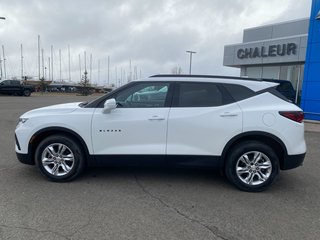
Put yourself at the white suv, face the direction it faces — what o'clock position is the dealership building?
The dealership building is roughly at 4 o'clock from the white suv.

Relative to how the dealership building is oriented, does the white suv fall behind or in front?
in front

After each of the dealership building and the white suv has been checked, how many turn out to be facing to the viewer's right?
0

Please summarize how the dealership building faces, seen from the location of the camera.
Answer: facing the viewer and to the left of the viewer

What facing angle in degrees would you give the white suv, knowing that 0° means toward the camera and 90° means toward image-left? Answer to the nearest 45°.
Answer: approximately 90°
